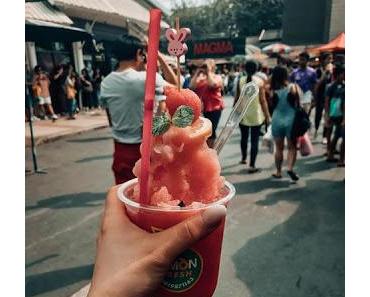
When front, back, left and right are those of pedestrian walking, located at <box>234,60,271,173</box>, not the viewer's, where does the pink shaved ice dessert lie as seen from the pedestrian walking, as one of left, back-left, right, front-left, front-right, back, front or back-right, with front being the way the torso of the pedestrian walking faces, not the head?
back

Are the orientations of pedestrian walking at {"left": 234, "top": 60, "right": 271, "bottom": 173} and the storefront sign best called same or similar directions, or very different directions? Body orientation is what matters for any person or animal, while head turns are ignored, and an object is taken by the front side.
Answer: very different directions

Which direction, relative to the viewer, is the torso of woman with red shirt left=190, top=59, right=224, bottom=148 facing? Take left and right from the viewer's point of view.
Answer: facing the viewer

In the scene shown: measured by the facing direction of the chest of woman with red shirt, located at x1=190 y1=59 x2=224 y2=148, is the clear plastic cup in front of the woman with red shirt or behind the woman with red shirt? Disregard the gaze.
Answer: in front

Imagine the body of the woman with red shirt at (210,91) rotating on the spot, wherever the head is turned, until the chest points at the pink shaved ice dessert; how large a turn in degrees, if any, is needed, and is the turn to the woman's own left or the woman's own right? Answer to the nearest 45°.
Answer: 0° — they already face it

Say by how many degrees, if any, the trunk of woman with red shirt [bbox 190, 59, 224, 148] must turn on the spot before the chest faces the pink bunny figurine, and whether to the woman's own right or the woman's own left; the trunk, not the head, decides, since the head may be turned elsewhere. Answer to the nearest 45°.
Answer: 0° — they already face it

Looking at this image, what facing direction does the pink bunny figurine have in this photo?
toward the camera

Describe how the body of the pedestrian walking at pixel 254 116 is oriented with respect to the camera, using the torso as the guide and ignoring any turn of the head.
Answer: away from the camera

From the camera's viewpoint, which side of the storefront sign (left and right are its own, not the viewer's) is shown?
front

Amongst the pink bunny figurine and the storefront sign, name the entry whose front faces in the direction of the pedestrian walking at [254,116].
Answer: the storefront sign

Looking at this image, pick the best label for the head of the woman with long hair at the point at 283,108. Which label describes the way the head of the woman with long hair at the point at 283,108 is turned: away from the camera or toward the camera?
away from the camera

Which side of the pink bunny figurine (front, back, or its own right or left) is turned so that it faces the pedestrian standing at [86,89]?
back

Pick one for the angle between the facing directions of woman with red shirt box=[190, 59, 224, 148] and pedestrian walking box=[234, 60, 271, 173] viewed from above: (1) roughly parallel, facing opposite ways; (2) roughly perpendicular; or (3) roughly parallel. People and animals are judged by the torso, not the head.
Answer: roughly parallel, facing opposite ways

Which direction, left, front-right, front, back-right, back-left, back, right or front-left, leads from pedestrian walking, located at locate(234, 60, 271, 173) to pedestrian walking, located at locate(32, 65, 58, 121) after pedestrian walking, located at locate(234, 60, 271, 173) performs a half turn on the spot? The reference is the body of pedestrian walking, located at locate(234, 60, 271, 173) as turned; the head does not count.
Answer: back-right

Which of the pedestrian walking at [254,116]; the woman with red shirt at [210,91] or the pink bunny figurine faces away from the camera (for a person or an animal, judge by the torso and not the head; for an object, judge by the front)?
the pedestrian walking

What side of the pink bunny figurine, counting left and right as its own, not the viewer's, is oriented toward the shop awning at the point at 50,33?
back

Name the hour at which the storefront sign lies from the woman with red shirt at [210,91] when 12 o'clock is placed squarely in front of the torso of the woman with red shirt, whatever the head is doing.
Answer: The storefront sign is roughly at 6 o'clock from the woman with red shirt.
